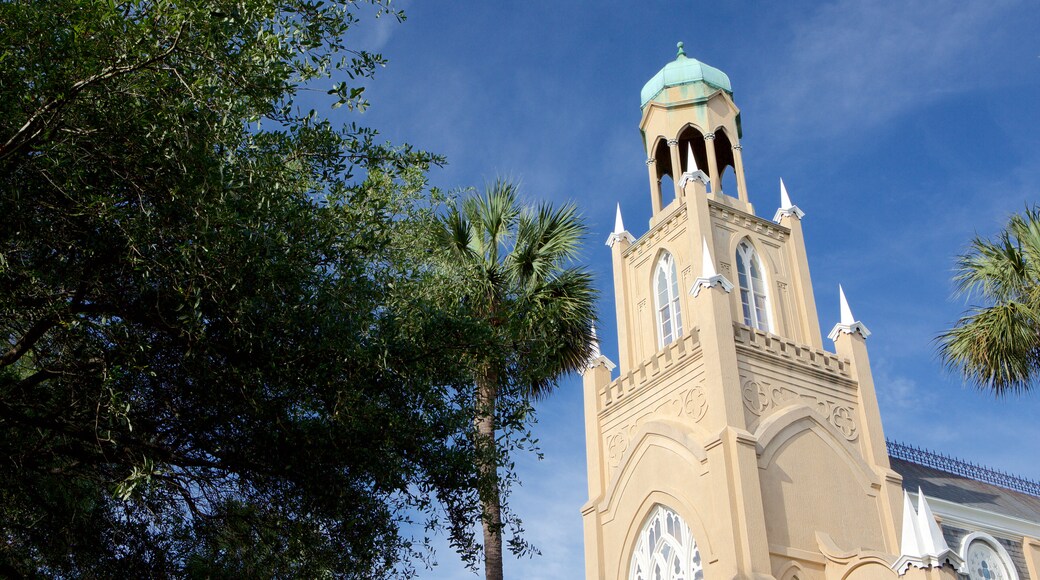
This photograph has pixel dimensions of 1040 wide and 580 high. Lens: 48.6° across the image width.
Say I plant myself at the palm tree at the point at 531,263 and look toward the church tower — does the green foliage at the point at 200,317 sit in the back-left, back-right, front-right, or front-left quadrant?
back-right

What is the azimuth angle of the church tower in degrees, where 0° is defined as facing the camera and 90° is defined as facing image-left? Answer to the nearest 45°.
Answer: approximately 45°

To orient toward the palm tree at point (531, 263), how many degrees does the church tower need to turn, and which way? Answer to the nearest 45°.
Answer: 0° — it already faces it

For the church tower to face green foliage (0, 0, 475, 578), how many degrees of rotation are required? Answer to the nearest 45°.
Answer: approximately 45° to its left
